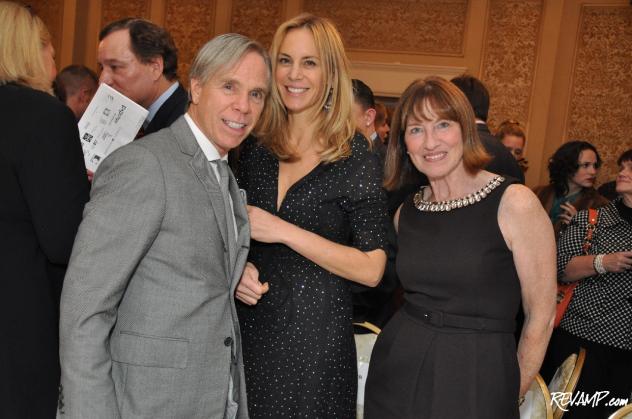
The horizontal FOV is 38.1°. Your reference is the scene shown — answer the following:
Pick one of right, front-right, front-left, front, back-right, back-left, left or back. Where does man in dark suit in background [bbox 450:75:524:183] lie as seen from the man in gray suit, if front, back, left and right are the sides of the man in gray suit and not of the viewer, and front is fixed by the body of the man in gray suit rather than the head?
left

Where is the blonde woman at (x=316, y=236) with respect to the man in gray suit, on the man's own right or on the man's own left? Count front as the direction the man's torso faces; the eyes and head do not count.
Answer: on the man's own left

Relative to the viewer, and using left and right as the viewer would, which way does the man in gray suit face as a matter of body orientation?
facing the viewer and to the right of the viewer

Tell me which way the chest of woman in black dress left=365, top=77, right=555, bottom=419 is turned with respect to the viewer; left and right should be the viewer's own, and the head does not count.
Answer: facing the viewer and to the left of the viewer

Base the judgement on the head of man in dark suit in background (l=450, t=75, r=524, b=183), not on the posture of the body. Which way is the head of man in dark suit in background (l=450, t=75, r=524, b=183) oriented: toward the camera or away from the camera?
away from the camera

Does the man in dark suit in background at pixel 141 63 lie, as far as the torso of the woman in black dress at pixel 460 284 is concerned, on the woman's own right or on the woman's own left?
on the woman's own right

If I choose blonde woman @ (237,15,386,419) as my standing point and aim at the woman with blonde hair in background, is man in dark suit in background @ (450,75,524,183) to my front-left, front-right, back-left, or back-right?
back-right

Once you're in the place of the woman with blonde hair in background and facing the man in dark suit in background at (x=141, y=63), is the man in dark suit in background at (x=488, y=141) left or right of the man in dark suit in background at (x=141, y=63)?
right

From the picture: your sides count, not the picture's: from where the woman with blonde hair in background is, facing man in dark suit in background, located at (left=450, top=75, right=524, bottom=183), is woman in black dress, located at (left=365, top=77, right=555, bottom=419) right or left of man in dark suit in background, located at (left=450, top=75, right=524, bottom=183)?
right

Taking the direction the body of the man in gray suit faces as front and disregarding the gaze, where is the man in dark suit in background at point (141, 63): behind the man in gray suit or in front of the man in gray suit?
behind

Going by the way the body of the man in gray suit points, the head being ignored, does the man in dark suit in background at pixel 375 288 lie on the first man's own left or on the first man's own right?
on the first man's own left
